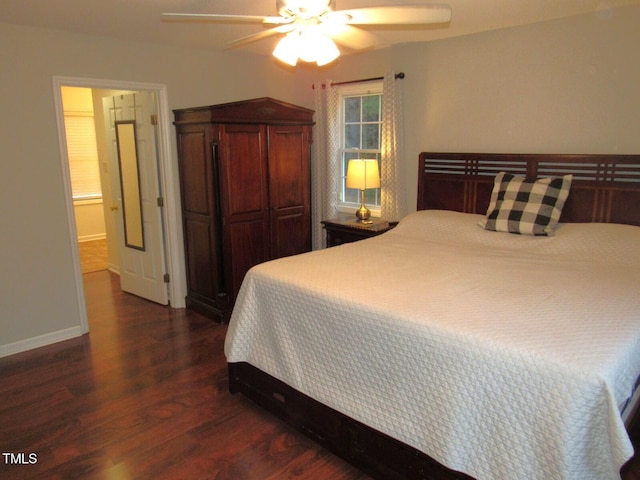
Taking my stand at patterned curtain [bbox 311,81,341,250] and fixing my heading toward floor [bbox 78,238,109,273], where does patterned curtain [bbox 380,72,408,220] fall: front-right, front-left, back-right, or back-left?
back-left

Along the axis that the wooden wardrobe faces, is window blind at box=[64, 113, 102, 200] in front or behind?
behind

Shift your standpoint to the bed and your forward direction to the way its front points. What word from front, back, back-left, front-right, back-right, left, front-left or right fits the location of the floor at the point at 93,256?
right

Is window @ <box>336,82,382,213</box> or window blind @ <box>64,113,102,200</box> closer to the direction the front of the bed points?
the window blind

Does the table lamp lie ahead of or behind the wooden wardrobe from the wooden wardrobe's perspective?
ahead

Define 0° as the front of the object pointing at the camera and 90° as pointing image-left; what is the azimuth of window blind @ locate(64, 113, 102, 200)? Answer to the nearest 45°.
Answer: approximately 0°

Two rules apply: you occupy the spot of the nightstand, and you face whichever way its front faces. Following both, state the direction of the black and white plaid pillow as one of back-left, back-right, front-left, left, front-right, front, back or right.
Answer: left

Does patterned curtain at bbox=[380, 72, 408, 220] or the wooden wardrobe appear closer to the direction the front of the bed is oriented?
the wooden wardrobe

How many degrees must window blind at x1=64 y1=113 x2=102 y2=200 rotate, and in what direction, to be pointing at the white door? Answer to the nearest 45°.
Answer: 0° — it already faces it

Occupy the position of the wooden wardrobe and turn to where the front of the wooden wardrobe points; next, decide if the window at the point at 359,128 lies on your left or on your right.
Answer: on your left

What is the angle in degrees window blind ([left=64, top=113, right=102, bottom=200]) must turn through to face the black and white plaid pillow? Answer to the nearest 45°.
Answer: approximately 45° to its left

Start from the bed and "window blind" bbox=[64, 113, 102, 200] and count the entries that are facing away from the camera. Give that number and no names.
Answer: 0

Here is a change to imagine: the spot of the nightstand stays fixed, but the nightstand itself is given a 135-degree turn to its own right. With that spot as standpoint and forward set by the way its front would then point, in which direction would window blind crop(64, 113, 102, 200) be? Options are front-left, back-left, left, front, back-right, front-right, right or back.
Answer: front-left

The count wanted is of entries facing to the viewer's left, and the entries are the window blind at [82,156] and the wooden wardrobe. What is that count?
0
